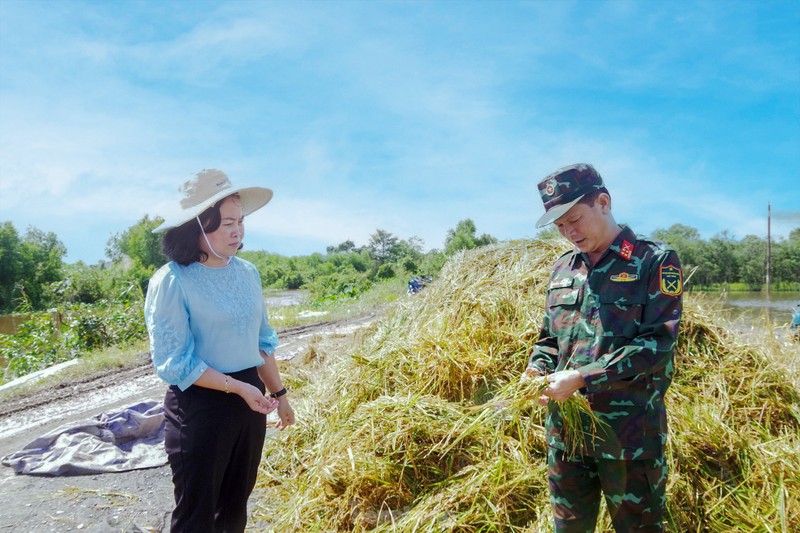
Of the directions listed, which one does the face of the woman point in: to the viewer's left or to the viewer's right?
to the viewer's right

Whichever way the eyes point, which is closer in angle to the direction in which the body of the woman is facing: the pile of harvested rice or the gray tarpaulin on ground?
the pile of harvested rice

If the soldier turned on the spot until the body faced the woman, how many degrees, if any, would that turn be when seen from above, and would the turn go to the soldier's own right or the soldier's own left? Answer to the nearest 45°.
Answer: approximately 45° to the soldier's own right

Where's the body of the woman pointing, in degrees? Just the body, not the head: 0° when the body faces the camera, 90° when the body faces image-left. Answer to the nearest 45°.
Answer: approximately 315°

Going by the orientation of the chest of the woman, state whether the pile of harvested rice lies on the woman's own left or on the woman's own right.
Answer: on the woman's own left

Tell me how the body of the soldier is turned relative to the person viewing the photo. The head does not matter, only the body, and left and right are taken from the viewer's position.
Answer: facing the viewer and to the left of the viewer

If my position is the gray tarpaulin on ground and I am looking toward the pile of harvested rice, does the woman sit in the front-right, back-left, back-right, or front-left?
front-right

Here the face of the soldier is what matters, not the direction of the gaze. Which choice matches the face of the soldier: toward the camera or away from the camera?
toward the camera

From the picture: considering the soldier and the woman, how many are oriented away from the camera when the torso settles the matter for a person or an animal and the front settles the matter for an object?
0
